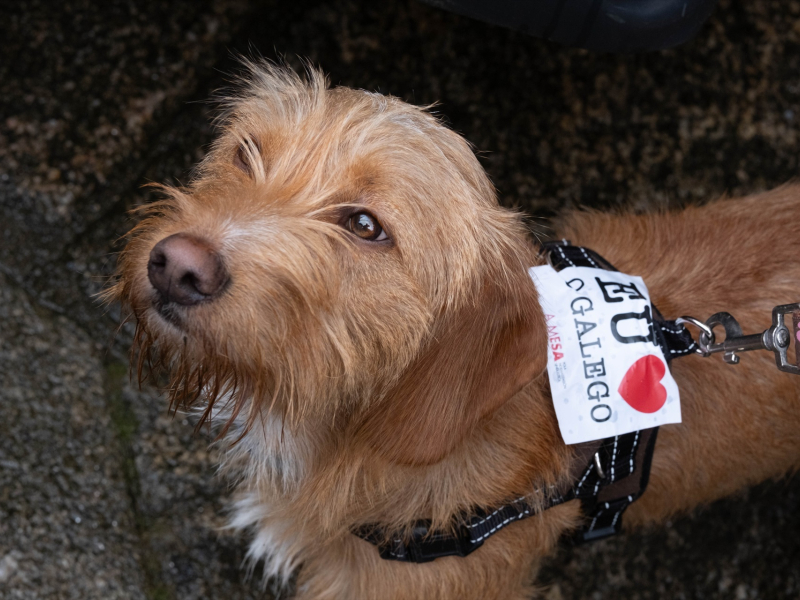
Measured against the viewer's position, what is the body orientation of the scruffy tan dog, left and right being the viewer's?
facing the viewer and to the left of the viewer

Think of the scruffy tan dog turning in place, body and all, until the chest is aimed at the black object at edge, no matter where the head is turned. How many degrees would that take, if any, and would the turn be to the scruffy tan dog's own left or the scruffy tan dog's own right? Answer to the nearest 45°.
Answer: approximately 135° to the scruffy tan dog's own right
